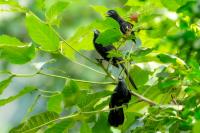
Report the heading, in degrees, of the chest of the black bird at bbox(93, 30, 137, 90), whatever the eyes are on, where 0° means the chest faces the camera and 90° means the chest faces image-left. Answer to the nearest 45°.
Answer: approximately 90°
